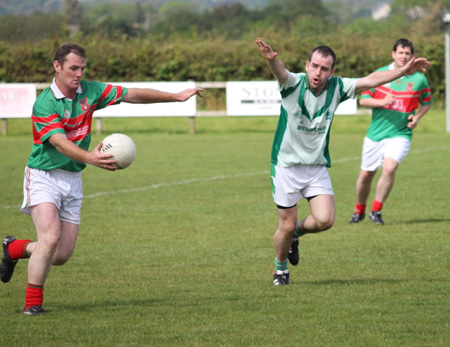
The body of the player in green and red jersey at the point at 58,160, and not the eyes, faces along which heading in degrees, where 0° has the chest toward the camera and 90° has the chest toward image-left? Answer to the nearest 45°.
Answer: approximately 315°

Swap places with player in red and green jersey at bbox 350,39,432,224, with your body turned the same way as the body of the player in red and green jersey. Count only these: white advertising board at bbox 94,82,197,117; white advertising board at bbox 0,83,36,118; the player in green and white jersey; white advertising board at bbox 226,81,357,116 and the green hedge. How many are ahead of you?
1

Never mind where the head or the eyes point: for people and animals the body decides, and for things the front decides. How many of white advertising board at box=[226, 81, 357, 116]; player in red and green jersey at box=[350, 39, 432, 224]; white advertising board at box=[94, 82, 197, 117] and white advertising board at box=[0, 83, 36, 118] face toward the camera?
4

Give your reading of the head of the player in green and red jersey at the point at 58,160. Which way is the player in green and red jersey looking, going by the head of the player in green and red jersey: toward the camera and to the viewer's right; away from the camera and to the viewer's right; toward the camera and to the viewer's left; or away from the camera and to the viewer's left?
toward the camera and to the viewer's right

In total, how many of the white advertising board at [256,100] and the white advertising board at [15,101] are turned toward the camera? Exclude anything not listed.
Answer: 2

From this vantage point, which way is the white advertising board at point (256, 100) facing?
toward the camera

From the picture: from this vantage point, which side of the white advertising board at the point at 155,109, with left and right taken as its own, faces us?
front

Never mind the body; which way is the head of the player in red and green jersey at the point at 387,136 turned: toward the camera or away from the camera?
toward the camera

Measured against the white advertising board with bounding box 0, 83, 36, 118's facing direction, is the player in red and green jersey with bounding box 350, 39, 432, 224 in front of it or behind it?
in front

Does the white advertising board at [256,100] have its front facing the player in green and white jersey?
yes

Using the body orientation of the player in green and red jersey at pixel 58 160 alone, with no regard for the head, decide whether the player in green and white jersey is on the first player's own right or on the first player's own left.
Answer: on the first player's own left

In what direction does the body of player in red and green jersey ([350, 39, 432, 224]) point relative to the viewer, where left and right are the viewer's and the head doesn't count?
facing the viewer

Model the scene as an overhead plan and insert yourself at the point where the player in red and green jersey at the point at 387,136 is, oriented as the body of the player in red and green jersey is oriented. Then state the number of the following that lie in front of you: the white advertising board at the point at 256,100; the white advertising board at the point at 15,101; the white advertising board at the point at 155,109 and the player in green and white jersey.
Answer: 1

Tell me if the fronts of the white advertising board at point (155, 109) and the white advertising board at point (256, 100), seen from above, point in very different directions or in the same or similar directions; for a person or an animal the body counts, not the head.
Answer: same or similar directions

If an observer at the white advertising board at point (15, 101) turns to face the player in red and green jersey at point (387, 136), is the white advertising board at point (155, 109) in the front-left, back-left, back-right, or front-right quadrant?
front-left
